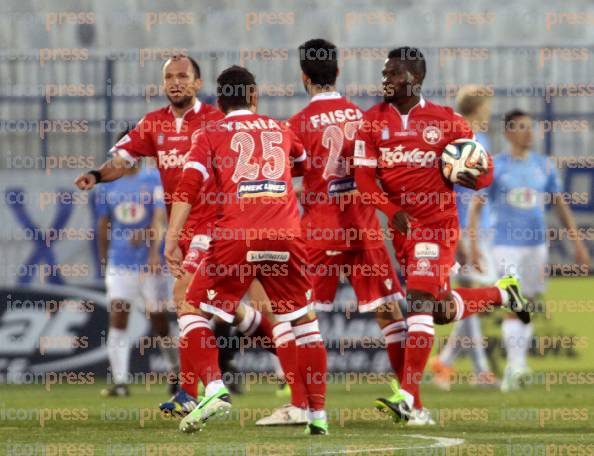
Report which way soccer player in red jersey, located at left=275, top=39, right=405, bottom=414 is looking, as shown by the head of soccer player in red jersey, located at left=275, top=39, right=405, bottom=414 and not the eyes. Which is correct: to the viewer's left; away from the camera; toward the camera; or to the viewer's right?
away from the camera

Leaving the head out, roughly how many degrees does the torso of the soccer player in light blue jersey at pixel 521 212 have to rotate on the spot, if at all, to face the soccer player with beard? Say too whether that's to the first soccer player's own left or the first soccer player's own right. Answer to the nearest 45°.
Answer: approximately 45° to the first soccer player's own right

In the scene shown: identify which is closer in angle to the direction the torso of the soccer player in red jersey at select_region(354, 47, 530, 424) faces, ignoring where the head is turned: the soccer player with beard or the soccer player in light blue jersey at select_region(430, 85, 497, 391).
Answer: the soccer player with beard

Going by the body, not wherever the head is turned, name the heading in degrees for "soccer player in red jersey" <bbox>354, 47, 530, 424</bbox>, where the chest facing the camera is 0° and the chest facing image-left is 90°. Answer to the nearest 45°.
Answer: approximately 45°

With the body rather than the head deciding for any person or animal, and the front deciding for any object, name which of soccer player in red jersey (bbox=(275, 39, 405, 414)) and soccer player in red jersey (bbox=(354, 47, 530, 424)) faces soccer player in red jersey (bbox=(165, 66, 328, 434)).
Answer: soccer player in red jersey (bbox=(354, 47, 530, 424))

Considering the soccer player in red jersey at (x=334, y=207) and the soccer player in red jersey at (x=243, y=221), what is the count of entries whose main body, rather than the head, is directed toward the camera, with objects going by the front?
0

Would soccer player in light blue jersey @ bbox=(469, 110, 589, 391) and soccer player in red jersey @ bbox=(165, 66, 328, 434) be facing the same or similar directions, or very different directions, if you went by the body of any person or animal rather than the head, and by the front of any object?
very different directions

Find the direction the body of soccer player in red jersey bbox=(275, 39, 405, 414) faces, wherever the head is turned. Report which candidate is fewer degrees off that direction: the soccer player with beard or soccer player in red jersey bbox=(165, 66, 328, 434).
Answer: the soccer player with beard

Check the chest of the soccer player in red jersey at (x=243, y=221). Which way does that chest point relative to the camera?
away from the camera

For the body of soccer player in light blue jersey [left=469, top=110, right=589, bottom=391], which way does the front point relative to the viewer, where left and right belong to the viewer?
facing the viewer

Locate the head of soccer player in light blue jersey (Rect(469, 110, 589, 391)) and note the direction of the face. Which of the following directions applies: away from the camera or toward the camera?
toward the camera

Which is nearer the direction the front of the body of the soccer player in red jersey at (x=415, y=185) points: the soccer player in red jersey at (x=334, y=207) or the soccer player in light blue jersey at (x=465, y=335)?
the soccer player in red jersey

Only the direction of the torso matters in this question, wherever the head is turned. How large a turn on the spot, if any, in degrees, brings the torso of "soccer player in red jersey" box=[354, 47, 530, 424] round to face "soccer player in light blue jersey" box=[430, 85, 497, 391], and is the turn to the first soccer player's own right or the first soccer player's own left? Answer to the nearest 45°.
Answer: approximately 135° to the first soccer player's own right

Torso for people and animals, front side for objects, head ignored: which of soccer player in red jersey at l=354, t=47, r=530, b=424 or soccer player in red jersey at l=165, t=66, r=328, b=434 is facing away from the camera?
soccer player in red jersey at l=165, t=66, r=328, b=434

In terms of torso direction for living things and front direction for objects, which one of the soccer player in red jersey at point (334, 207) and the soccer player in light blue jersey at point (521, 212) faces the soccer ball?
the soccer player in light blue jersey
